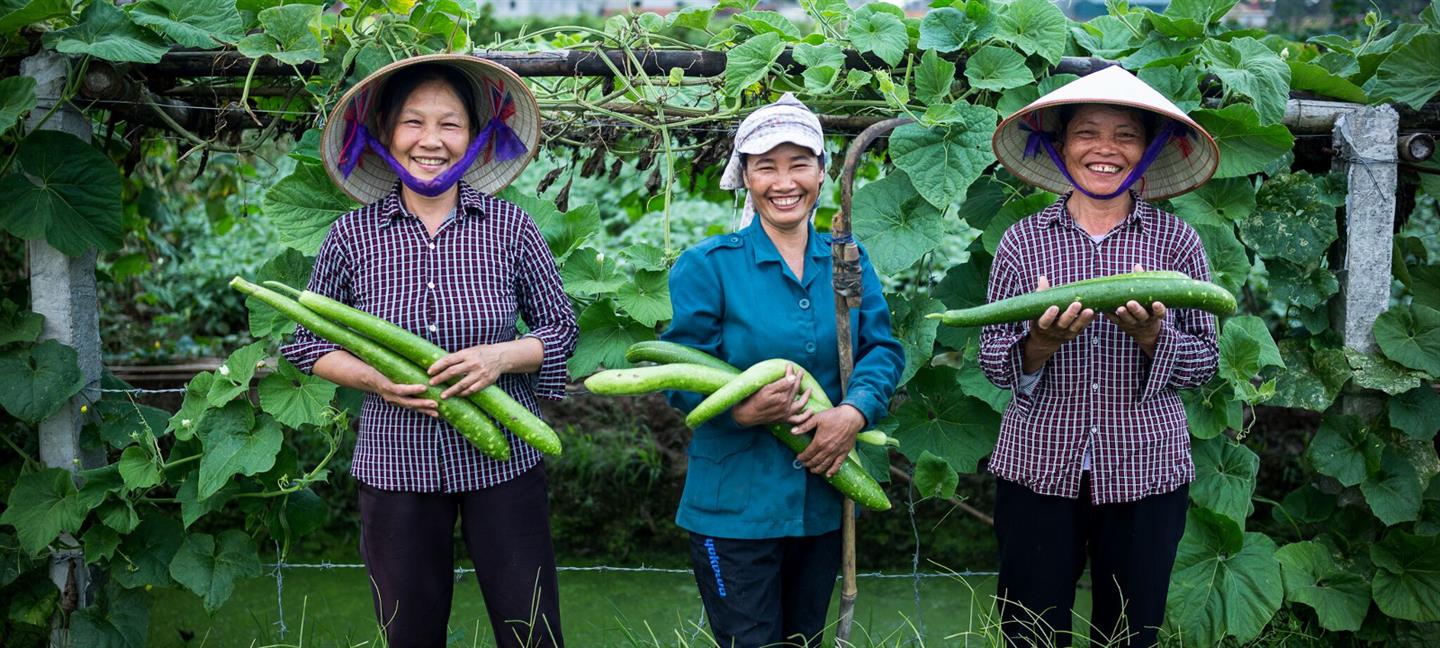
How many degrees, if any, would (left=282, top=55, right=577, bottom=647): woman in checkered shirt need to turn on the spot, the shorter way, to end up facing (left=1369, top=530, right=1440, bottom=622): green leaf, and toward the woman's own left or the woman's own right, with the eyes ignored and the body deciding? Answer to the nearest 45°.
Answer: approximately 90° to the woman's own left

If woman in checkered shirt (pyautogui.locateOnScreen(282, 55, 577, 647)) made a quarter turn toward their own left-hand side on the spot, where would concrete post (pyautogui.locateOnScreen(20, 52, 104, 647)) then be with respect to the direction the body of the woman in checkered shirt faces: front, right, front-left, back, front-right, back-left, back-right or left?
back-left

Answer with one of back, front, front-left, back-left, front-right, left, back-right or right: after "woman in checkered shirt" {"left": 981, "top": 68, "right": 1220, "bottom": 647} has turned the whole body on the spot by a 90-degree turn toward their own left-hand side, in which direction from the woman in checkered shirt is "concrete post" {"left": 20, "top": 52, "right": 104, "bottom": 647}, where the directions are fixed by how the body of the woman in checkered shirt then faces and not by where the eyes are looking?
back

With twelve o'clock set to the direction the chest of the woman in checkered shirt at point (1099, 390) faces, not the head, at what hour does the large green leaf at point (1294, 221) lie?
The large green leaf is roughly at 7 o'clock from the woman in checkered shirt.

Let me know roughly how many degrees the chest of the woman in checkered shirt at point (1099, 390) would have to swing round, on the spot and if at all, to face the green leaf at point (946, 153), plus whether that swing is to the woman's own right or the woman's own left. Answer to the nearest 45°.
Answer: approximately 135° to the woman's own right

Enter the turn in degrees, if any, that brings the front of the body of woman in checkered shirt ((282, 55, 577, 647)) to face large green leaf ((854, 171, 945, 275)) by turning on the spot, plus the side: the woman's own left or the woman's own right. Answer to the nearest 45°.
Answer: approximately 90° to the woman's own left

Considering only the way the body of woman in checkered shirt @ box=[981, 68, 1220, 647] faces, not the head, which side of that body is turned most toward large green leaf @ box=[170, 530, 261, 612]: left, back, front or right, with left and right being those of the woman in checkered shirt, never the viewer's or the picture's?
right

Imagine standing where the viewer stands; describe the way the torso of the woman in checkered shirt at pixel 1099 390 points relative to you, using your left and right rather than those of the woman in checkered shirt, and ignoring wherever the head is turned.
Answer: facing the viewer

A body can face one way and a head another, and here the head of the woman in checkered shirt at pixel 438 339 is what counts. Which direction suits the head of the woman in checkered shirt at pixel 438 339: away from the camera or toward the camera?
toward the camera

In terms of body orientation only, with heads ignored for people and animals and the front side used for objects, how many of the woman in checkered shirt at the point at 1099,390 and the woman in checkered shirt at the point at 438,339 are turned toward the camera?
2

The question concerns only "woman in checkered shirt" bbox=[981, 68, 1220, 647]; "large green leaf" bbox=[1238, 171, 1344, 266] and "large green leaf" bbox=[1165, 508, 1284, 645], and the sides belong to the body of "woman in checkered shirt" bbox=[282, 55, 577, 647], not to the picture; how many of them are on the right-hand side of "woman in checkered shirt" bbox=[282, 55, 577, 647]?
0

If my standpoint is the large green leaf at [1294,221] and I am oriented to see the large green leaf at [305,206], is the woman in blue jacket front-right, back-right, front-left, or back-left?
front-left

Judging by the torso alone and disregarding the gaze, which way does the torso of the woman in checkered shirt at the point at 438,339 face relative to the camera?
toward the camera

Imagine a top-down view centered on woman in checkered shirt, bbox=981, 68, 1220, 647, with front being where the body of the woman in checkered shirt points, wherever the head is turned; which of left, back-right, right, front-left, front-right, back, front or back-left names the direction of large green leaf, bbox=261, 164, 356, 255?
right

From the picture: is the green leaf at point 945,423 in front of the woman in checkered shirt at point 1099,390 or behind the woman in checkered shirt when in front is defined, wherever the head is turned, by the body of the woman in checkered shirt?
behind
